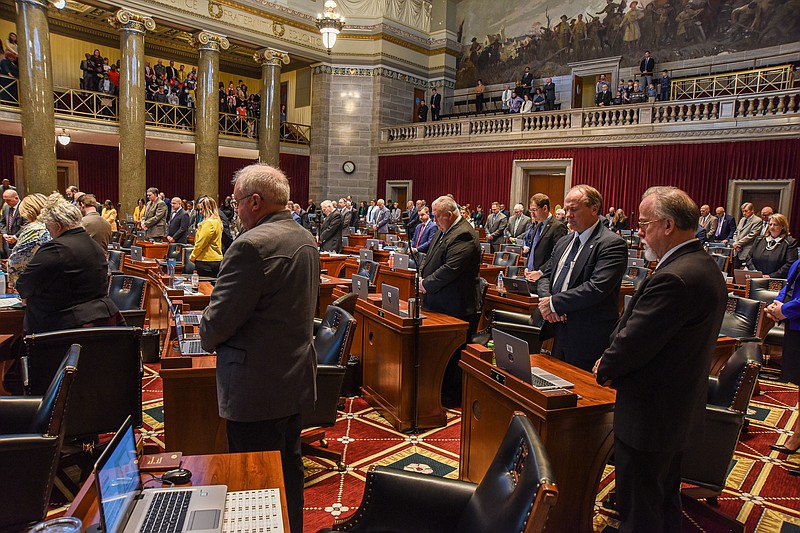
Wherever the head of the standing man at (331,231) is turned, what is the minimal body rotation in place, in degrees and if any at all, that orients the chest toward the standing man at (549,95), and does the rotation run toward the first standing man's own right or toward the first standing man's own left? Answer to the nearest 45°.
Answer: approximately 180°

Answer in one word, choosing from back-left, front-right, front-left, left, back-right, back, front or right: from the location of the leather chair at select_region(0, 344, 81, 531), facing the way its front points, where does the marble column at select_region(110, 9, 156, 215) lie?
right

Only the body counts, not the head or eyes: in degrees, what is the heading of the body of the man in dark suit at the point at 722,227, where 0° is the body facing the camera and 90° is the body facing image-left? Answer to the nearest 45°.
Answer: approximately 45°

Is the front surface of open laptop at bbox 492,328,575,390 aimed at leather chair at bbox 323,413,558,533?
no

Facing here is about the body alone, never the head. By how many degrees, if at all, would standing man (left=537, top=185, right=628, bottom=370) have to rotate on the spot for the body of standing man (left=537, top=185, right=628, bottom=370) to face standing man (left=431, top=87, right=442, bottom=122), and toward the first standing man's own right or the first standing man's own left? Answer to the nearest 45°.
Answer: approximately 135° to the first standing man's own right

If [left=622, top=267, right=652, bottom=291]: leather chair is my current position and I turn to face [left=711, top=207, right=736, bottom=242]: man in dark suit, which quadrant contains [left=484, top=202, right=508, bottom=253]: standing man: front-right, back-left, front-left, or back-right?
front-left

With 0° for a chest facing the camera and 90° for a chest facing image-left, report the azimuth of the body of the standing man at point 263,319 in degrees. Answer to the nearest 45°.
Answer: approximately 135°

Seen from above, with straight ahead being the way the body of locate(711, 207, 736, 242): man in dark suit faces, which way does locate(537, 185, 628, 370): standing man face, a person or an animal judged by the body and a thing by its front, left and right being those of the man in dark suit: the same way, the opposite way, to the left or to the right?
the same way

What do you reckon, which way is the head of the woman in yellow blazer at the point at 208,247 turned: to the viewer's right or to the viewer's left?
to the viewer's left

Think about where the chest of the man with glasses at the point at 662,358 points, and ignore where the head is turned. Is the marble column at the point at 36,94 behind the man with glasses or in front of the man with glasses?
in front

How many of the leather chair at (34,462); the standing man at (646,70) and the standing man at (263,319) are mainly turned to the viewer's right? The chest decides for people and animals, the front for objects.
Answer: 0

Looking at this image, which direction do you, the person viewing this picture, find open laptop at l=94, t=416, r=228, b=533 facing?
facing to the right of the viewer

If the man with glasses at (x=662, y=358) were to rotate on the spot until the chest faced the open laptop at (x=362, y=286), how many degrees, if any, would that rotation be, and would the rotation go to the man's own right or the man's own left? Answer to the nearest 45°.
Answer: approximately 45° to the man's own right

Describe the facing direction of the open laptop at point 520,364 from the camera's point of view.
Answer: facing away from the viewer and to the right of the viewer

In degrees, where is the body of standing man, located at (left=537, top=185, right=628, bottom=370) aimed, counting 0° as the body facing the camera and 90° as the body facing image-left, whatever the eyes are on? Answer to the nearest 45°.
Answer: approximately 45°

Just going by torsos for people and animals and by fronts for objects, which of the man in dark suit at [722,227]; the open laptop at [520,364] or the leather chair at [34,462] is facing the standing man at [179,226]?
the man in dark suit
